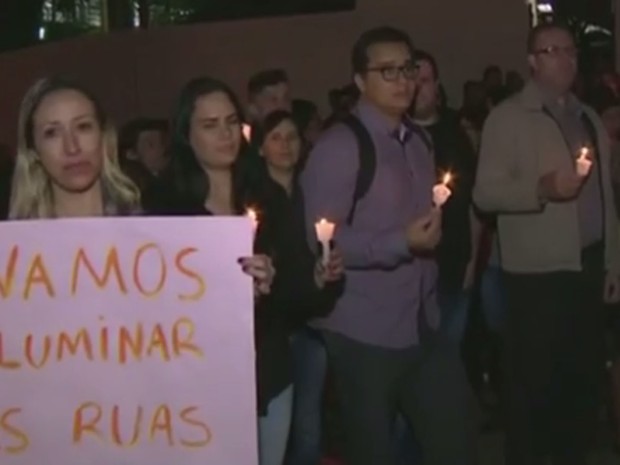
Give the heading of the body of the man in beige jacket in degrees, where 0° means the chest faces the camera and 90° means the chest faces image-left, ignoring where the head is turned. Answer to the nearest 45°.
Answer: approximately 315°

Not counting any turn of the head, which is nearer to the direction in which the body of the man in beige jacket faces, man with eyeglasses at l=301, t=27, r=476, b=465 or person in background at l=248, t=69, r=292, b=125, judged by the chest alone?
the man with eyeglasses

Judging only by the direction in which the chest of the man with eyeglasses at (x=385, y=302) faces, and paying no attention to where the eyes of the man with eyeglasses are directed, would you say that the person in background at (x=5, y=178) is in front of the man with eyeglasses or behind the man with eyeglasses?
behind

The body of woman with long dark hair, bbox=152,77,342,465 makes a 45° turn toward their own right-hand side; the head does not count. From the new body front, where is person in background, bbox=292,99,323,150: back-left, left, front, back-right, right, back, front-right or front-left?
back

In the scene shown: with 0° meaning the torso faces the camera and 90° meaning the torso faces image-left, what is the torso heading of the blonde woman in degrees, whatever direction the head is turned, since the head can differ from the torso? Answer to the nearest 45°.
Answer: approximately 0°

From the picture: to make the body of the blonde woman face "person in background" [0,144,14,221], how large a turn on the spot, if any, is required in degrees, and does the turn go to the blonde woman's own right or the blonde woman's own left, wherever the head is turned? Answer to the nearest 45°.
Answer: approximately 180°

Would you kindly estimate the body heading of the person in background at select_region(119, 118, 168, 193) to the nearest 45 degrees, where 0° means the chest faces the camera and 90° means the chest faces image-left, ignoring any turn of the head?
approximately 315°
